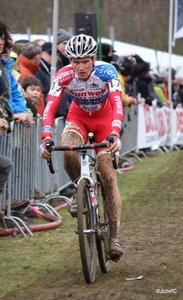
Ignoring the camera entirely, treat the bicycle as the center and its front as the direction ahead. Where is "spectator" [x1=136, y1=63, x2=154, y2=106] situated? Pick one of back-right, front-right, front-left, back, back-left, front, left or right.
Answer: back

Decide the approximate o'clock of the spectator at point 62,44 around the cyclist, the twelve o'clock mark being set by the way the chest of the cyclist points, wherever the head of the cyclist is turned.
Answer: The spectator is roughly at 6 o'clock from the cyclist.

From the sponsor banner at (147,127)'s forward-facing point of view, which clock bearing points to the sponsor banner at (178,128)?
the sponsor banner at (178,128) is roughly at 8 o'clock from the sponsor banner at (147,127).

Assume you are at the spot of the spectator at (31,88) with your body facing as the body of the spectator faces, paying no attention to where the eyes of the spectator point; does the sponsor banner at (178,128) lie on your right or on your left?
on your left

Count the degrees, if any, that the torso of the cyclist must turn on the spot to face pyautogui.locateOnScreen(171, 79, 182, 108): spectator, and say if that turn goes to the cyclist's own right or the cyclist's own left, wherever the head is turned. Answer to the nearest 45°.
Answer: approximately 180°

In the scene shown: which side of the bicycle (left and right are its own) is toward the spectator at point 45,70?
back

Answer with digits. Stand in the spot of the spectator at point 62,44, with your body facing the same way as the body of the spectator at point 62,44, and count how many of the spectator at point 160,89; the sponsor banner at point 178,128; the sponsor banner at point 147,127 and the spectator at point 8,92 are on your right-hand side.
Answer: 1

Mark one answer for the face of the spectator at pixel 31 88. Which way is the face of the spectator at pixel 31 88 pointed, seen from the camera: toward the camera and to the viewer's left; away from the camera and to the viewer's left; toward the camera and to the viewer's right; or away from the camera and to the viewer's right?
toward the camera and to the viewer's right

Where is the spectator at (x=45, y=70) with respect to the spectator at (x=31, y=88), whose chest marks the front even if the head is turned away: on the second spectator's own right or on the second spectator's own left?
on the second spectator's own left

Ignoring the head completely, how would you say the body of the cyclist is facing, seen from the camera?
toward the camera

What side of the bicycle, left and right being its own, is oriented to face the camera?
front
